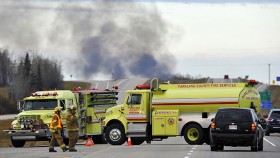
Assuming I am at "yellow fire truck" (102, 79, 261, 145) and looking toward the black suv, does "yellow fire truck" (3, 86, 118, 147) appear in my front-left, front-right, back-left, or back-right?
back-right

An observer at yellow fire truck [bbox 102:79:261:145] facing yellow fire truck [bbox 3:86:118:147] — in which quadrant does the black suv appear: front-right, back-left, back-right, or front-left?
back-left

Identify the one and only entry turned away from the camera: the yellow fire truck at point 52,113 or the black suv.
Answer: the black suv

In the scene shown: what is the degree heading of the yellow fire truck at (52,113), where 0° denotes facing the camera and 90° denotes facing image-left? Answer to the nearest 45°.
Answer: approximately 45°

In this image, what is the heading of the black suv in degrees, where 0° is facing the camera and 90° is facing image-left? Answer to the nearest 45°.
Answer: approximately 180°

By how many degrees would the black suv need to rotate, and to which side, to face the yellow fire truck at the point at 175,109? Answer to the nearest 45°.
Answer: approximately 45° to its left

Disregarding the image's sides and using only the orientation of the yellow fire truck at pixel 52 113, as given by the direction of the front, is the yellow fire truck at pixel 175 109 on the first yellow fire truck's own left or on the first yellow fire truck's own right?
on the first yellow fire truck's own left

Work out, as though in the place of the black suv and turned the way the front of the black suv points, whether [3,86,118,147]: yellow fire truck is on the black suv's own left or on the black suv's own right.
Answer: on the black suv's own left

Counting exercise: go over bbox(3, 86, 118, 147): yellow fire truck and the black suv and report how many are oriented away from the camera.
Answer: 1
